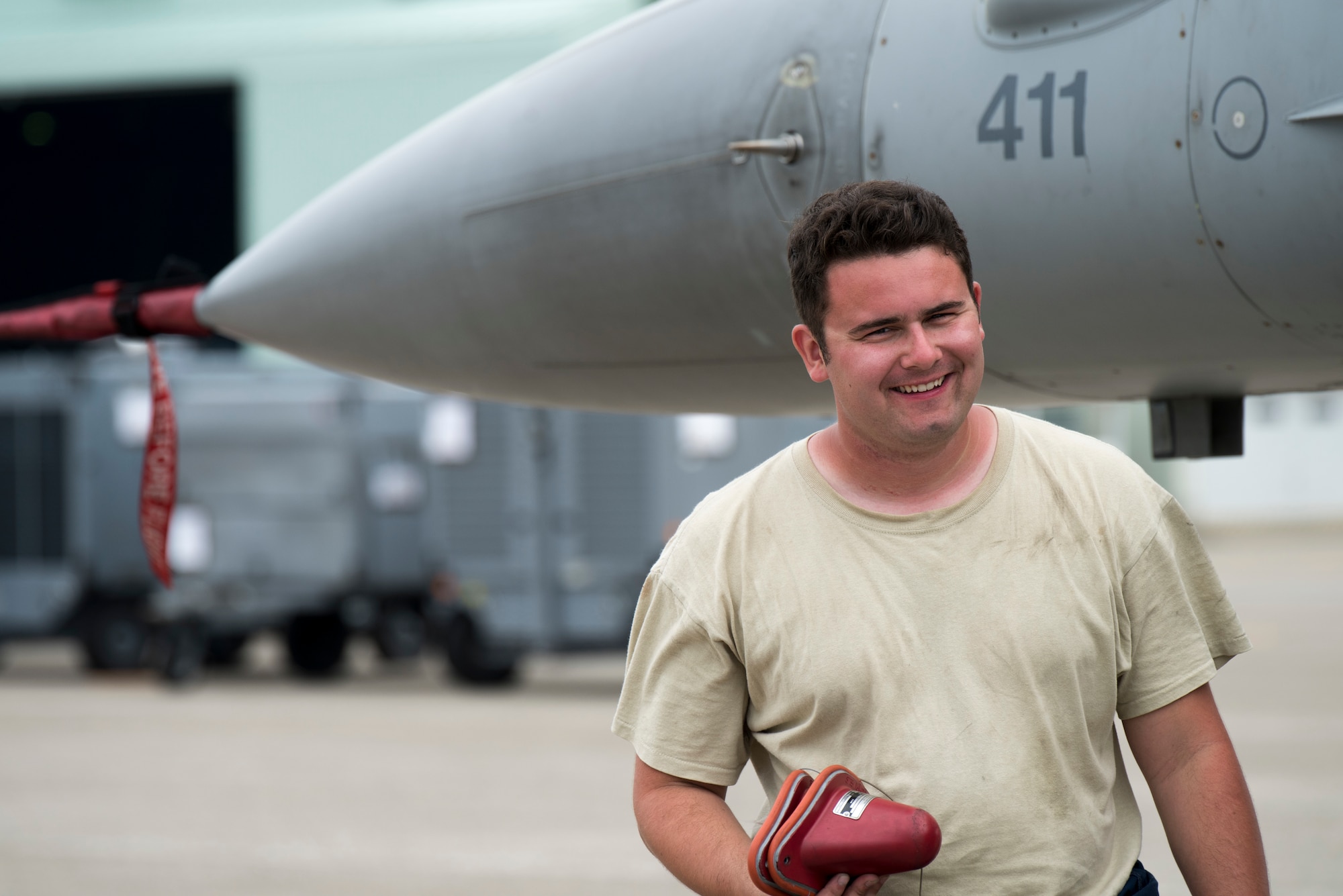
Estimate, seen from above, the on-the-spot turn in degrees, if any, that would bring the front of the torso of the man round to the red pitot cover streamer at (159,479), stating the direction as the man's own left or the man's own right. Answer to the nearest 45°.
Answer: approximately 135° to the man's own right

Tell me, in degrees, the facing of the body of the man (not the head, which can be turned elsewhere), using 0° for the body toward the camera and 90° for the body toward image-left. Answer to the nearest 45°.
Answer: approximately 0°
